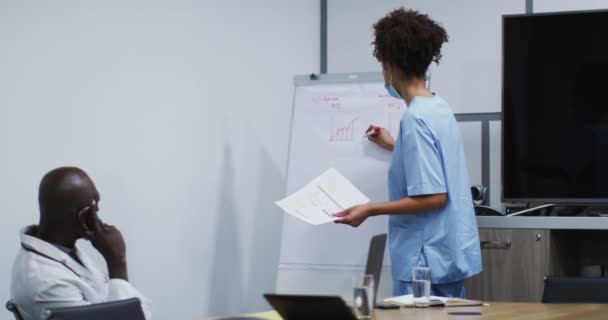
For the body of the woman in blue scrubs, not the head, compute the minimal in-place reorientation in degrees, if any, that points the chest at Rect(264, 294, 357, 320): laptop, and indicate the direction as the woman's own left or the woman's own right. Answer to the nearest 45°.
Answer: approximately 135° to the woman's own left

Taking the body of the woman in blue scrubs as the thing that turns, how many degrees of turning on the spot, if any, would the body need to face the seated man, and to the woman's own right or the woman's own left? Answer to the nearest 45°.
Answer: approximately 90° to the woman's own left

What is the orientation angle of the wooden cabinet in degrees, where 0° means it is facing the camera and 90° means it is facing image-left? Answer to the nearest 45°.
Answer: approximately 0°

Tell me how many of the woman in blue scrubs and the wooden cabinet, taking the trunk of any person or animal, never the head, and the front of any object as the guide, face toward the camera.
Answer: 1

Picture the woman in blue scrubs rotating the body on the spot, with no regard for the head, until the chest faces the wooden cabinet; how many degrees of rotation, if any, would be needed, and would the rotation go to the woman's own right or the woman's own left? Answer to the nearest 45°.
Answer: approximately 90° to the woman's own right

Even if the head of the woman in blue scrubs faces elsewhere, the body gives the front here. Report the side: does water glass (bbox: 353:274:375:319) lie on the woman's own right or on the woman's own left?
on the woman's own left

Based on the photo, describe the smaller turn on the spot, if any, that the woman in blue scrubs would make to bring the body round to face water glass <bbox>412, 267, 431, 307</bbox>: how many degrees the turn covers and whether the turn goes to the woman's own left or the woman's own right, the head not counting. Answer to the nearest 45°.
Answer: approximately 135° to the woman's own left

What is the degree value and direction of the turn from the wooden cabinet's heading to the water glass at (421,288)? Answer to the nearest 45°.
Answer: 0° — it already faces it

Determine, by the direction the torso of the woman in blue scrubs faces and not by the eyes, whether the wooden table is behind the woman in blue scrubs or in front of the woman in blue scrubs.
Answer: behind

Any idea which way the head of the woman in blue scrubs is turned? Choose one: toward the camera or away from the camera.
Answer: away from the camera

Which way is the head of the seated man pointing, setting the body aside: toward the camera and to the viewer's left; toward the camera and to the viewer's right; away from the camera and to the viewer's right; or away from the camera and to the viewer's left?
away from the camera and to the viewer's right

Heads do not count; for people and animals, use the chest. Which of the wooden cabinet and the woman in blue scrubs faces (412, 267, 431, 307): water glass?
the wooden cabinet

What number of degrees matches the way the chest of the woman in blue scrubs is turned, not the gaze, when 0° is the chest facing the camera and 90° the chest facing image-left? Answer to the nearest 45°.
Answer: approximately 135°
